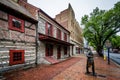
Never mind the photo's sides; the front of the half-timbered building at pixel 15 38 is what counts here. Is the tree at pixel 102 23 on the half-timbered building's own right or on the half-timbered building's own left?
on the half-timbered building's own left

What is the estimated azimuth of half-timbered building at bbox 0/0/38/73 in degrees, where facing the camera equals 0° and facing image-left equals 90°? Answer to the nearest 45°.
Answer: approximately 315°
